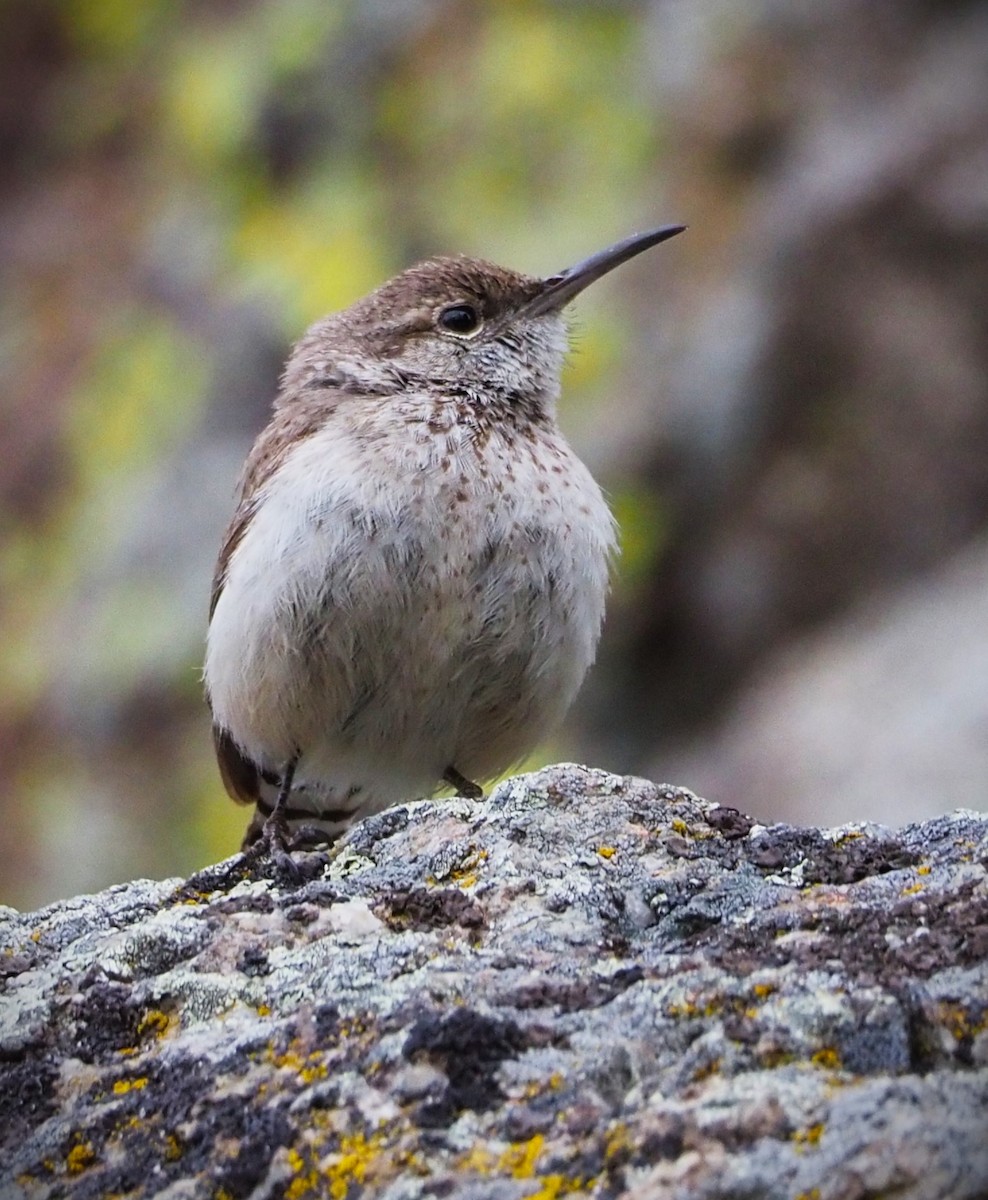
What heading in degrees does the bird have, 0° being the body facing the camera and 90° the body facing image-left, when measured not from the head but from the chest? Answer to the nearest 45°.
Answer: approximately 315°
